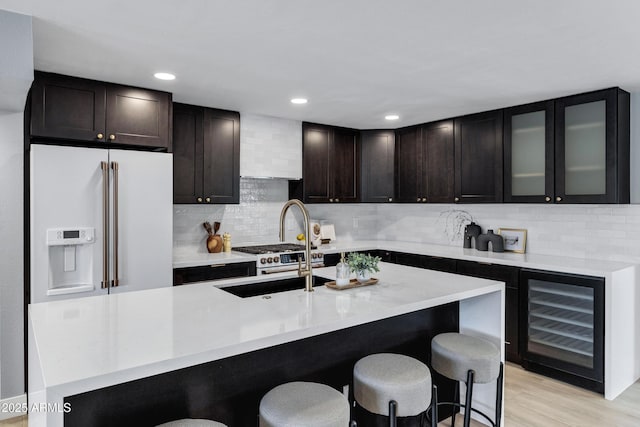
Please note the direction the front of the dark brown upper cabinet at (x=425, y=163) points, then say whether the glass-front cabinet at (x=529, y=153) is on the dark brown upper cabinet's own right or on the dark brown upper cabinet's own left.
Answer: on the dark brown upper cabinet's own left

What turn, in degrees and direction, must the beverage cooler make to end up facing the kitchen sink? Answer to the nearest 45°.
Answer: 0° — it already faces it

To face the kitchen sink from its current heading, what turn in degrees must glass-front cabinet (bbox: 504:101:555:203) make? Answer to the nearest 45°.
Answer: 0° — it already faces it

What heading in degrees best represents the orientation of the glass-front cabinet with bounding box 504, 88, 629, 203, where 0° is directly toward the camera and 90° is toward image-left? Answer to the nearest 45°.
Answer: approximately 45°

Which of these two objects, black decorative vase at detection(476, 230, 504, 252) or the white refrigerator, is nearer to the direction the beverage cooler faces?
the white refrigerator
